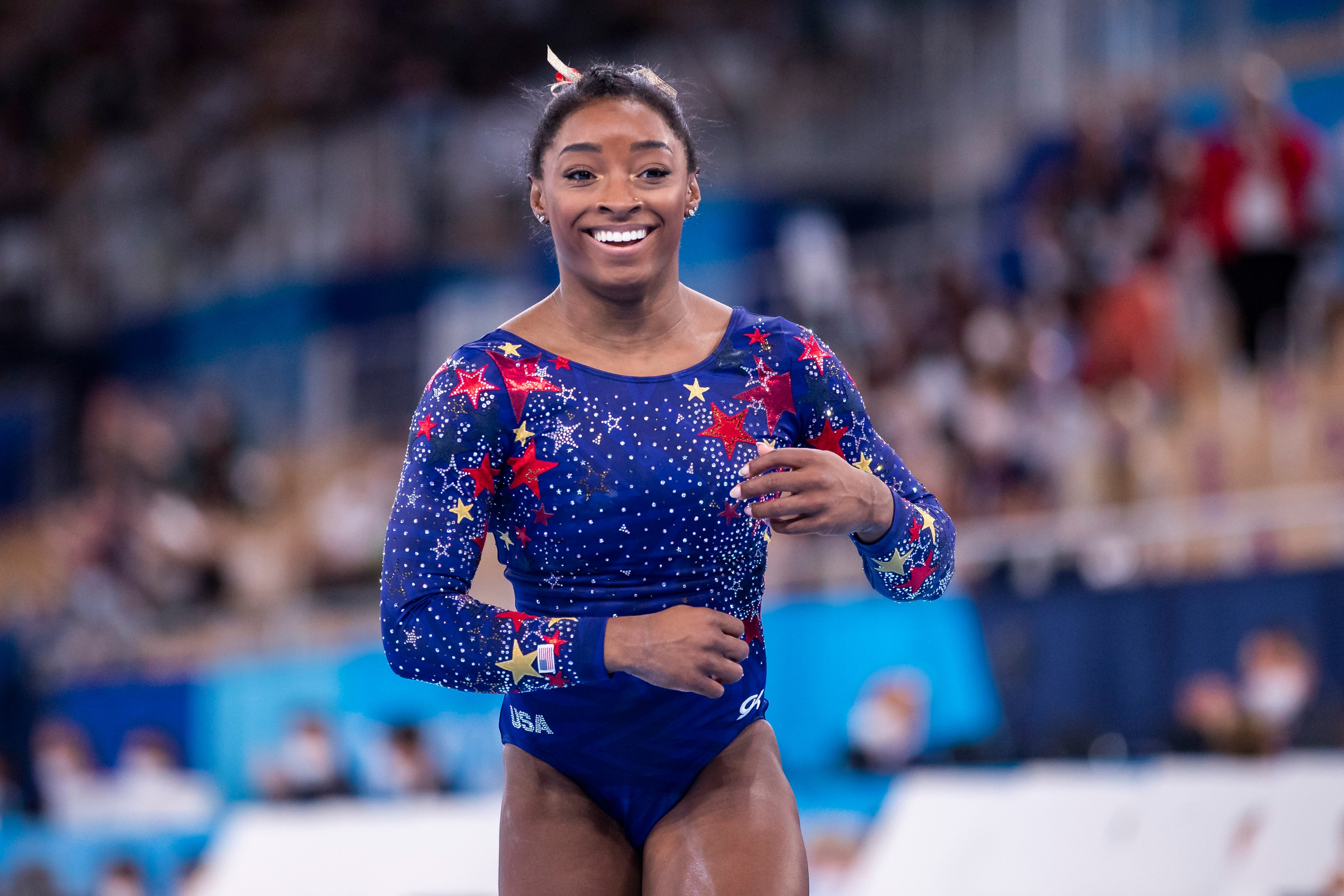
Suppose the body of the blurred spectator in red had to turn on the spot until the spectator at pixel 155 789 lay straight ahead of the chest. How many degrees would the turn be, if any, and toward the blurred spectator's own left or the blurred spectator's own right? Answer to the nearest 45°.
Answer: approximately 90° to the blurred spectator's own right

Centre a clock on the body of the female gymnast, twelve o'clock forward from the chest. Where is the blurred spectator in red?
The blurred spectator in red is roughly at 7 o'clock from the female gymnast.

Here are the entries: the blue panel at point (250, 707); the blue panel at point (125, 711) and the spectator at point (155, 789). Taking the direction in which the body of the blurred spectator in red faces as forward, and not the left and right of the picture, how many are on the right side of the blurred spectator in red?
3

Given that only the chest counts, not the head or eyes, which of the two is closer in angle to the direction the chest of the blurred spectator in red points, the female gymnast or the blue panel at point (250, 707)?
the female gymnast

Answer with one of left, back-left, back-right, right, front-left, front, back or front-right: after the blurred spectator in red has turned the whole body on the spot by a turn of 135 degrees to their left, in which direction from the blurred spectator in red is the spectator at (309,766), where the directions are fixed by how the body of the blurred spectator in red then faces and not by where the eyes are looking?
back-left

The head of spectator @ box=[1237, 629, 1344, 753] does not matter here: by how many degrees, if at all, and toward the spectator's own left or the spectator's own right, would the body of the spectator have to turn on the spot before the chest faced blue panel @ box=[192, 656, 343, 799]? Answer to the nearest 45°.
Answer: approximately 45° to the spectator's own right

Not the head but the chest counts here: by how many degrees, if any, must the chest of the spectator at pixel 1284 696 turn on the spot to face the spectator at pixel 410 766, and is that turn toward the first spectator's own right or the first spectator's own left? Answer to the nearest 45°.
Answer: approximately 45° to the first spectator's own right

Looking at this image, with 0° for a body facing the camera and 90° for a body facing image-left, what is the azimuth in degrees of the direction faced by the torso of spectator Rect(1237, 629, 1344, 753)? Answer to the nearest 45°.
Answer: approximately 45°

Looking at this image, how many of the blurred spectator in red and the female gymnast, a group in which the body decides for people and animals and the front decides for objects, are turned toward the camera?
2

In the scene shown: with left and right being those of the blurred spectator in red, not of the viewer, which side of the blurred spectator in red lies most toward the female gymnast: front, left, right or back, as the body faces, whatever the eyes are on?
front
